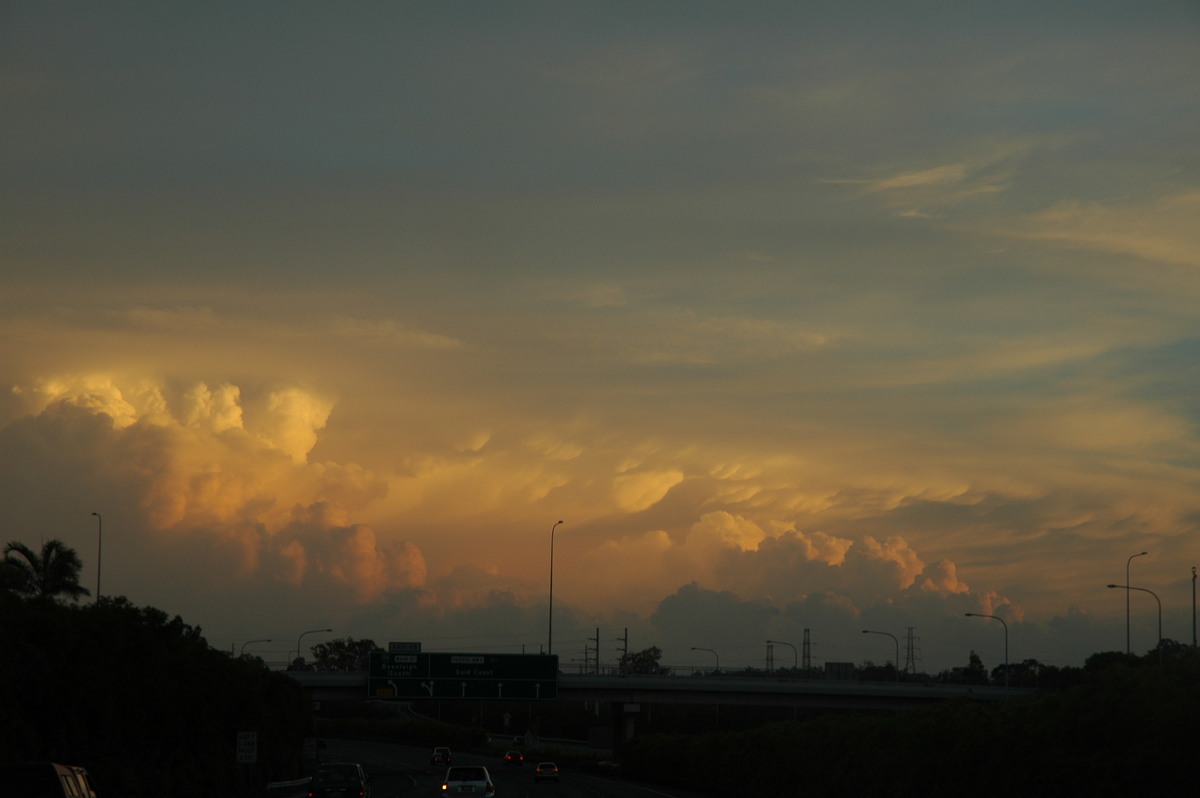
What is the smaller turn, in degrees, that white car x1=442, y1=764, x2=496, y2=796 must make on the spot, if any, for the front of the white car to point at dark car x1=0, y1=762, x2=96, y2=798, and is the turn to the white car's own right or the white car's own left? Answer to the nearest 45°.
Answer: approximately 180°

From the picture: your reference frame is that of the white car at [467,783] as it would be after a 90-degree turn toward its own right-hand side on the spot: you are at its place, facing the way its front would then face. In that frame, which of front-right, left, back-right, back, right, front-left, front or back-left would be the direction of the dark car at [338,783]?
back

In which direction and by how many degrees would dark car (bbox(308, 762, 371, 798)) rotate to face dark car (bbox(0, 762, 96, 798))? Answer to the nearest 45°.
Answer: approximately 180°

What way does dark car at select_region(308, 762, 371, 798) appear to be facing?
away from the camera

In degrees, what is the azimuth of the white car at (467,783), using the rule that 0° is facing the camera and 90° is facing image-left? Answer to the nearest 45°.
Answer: approximately 180°
